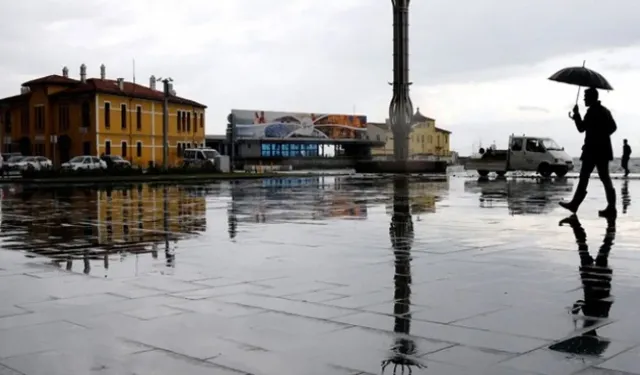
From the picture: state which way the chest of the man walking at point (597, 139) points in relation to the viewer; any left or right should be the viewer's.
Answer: facing to the left of the viewer

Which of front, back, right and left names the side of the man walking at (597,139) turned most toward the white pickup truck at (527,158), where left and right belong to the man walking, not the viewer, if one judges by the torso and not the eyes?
right
